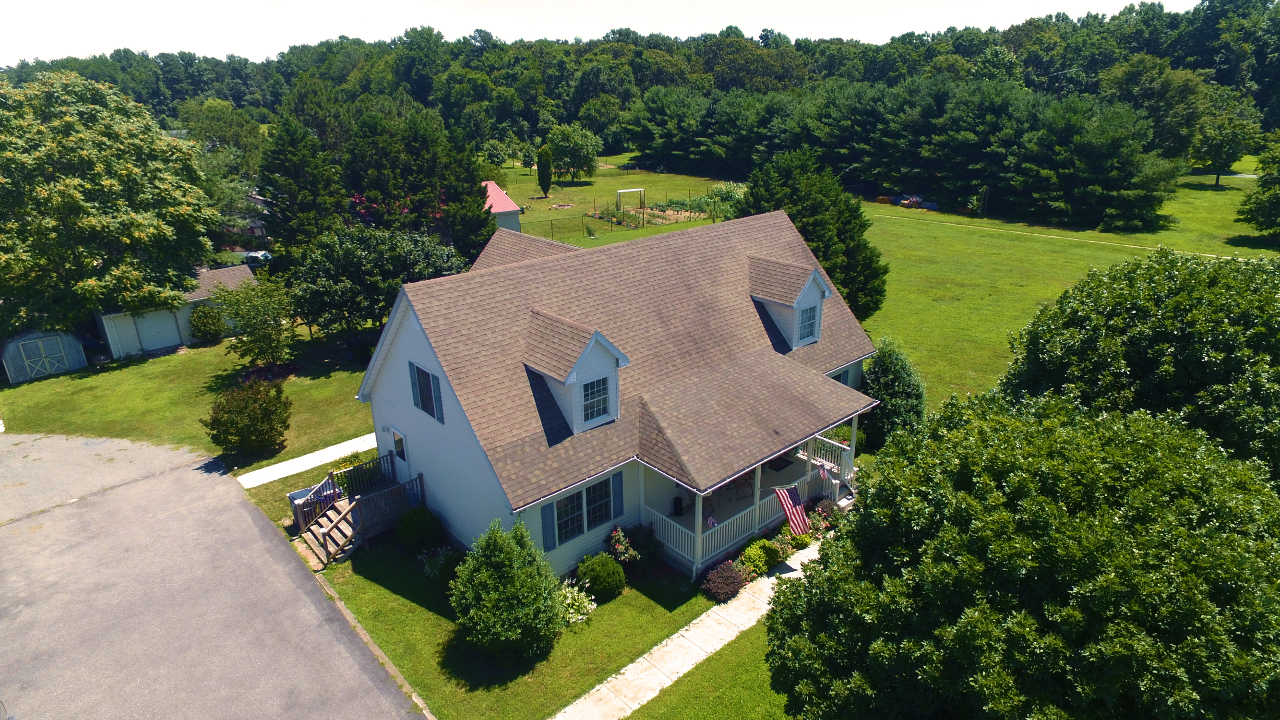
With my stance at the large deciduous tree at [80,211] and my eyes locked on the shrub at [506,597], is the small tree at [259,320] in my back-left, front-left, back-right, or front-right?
front-left

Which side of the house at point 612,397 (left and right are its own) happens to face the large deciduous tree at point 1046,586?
front

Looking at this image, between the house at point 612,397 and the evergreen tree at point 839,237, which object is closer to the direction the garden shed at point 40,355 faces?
the house

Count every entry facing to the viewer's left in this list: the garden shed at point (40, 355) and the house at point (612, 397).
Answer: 0

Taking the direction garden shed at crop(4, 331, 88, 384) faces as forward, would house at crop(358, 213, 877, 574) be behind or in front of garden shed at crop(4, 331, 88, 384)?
in front

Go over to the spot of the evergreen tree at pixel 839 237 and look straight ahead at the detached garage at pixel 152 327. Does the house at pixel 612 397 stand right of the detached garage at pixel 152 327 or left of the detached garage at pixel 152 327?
left

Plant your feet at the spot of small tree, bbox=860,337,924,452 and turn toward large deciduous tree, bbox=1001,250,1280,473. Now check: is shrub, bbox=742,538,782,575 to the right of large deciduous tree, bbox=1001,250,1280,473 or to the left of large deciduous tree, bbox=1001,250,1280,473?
right

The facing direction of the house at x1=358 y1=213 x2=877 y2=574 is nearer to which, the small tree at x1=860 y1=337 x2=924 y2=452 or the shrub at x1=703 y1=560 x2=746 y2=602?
the shrub

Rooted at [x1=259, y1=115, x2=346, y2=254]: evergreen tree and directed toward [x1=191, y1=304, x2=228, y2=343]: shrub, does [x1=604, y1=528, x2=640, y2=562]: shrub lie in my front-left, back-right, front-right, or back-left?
front-left

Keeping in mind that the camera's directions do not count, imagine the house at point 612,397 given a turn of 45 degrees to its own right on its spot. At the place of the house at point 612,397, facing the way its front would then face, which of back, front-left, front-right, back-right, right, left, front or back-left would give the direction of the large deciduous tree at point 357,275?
back-right

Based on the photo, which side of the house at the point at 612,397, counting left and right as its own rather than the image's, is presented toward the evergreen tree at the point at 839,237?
left

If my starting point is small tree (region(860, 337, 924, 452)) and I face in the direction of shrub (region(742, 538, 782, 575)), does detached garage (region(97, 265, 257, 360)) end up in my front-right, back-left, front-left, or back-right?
front-right

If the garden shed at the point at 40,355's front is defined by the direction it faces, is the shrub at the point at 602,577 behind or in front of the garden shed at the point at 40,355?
in front

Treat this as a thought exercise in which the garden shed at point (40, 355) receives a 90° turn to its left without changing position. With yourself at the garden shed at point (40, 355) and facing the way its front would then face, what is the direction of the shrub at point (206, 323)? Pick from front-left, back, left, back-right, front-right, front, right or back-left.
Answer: front

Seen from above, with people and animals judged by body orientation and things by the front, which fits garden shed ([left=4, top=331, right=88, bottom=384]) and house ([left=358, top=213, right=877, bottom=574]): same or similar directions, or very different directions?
same or similar directions

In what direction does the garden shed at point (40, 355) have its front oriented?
toward the camera

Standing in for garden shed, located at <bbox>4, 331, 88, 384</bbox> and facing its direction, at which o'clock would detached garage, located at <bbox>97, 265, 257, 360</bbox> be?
detached garage, located at <bbox>97, 265, 257, 360</bbox> is roughly at 9 o'clock from garden shed, located at <bbox>4, 331, 88, 384</bbox>.

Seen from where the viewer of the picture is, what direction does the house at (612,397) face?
facing the viewer and to the right of the viewer
